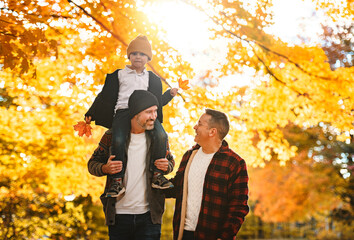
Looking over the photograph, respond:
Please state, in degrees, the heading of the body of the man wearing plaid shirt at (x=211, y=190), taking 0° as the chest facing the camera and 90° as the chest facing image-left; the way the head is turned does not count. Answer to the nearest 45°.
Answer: approximately 45°

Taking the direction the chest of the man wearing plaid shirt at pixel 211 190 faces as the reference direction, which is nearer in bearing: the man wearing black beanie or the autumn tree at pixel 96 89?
the man wearing black beanie

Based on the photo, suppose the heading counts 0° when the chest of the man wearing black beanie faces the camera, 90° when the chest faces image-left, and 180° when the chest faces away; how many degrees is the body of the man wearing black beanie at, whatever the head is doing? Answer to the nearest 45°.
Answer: approximately 0°

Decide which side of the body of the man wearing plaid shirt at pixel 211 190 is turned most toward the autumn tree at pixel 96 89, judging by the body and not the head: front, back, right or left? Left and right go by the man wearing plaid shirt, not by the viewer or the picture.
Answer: right
